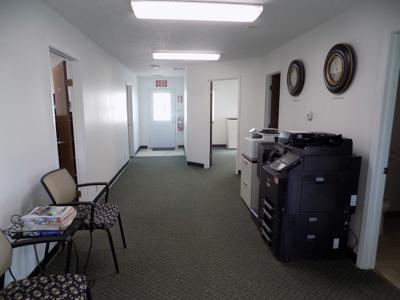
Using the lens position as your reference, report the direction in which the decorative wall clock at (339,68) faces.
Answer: facing the viewer and to the left of the viewer

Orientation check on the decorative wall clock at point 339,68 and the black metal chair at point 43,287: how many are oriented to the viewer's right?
1

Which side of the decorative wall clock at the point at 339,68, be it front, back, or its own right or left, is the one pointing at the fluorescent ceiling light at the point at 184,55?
right

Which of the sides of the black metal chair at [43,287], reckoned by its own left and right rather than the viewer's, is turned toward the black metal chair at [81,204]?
left

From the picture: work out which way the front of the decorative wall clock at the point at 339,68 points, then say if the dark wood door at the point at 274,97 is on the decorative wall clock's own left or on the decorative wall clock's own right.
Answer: on the decorative wall clock's own right

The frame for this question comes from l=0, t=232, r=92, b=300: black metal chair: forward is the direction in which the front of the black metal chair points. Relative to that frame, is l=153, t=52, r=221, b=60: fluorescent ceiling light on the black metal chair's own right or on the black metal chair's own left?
on the black metal chair's own left

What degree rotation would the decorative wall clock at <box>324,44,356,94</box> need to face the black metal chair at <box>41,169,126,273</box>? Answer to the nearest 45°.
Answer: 0° — it already faces it

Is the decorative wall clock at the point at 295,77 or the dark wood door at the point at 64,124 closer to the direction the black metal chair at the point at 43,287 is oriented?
the decorative wall clock

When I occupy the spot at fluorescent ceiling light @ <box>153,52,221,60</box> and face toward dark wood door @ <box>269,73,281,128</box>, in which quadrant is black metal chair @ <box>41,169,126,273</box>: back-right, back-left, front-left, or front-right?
back-right

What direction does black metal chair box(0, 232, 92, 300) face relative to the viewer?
to the viewer's right

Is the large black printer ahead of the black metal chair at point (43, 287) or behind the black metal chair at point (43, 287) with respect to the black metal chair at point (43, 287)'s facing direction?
ahead
